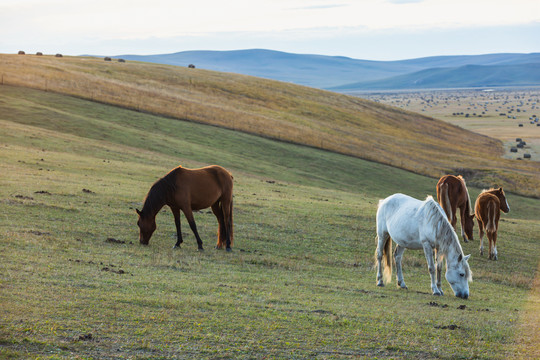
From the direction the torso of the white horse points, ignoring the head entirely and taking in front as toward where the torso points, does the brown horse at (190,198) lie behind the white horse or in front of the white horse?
behind

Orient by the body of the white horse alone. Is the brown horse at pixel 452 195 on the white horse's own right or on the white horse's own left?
on the white horse's own left

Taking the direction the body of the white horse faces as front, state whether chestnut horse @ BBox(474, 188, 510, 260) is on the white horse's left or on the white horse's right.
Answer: on the white horse's left

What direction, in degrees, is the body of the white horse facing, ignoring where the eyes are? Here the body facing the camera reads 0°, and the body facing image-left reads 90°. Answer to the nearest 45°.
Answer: approximately 315°
